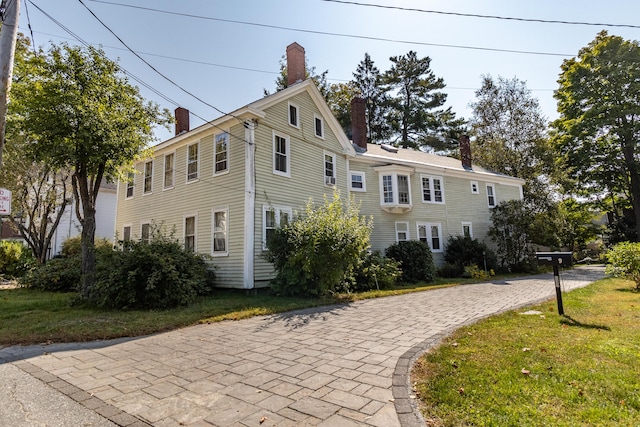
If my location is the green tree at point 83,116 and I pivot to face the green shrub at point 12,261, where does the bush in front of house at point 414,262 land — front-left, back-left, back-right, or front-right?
back-right

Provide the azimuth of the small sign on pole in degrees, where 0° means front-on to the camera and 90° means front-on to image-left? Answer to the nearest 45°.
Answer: approximately 0°
